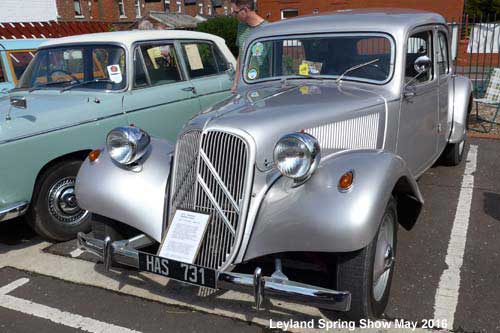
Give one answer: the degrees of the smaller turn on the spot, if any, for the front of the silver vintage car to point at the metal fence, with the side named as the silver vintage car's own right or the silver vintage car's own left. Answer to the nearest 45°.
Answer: approximately 180°

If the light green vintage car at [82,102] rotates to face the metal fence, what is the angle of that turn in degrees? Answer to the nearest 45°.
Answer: approximately 180°

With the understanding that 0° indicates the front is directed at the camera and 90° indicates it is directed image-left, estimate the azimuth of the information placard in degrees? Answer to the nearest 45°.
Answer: approximately 45°

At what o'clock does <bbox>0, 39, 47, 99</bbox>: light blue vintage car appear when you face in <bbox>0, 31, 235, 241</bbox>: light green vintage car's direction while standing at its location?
<bbox>0, 39, 47, 99</bbox>: light blue vintage car is roughly at 4 o'clock from <bbox>0, 31, 235, 241</bbox>: light green vintage car.

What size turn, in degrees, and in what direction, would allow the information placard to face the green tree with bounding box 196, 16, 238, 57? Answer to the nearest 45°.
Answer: approximately 135° to its right

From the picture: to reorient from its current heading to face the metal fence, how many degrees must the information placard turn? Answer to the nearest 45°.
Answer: approximately 180°

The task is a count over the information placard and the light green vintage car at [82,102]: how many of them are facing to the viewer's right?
0

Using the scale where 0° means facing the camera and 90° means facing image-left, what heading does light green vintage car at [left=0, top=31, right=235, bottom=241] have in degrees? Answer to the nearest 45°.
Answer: approximately 45°

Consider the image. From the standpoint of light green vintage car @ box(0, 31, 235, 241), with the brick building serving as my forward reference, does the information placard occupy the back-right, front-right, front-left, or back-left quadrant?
back-right

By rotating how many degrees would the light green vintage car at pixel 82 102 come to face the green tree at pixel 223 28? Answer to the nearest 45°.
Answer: approximately 135° to its right

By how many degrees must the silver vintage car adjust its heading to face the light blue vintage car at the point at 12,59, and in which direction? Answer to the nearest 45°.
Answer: approximately 90° to its right

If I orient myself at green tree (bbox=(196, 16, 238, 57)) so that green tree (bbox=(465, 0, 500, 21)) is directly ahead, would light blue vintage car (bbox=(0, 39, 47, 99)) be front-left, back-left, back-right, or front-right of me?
back-right

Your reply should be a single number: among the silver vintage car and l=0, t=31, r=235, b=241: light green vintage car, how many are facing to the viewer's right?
0

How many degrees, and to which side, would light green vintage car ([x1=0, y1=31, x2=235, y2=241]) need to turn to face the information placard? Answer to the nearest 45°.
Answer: approximately 45° to its left
